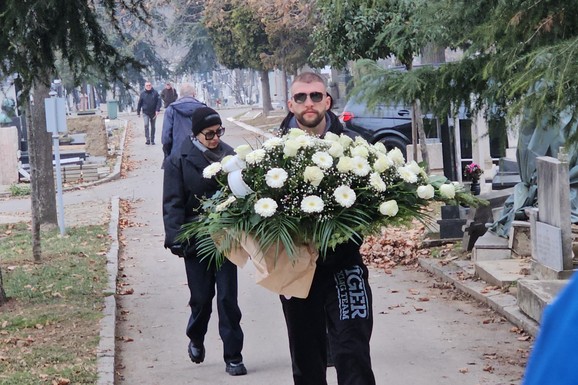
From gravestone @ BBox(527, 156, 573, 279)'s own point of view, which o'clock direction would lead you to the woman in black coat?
The woman in black coat is roughly at 12 o'clock from the gravestone.

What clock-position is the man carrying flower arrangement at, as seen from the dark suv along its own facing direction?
The man carrying flower arrangement is roughly at 3 o'clock from the dark suv.

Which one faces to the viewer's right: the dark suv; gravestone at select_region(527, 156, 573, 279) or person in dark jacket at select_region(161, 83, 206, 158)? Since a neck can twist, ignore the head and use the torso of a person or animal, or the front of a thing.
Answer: the dark suv

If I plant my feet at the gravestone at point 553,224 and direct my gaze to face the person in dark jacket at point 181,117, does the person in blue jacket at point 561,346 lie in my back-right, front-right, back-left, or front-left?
back-left

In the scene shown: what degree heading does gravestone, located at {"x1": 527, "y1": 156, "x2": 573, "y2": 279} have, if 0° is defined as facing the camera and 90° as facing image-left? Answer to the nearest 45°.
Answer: approximately 45°

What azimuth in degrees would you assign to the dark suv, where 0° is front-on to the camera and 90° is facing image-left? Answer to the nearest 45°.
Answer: approximately 270°

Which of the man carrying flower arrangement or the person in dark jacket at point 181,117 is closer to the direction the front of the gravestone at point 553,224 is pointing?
the man carrying flower arrangement

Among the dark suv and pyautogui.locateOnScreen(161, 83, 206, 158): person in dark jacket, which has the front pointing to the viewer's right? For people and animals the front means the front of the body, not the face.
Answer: the dark suv

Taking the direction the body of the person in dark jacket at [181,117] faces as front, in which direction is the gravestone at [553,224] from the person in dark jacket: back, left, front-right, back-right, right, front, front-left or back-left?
back-right

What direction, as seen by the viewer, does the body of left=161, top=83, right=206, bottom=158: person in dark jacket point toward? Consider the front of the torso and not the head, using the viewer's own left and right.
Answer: facing away from the viewer
